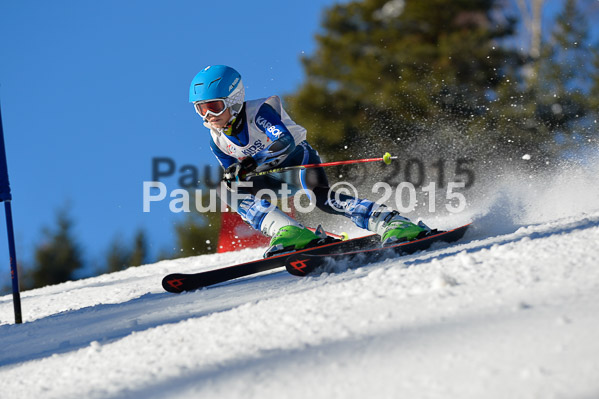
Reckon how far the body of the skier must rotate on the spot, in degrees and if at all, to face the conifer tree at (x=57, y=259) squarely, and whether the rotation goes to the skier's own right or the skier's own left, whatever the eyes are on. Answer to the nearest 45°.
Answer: approximately 90° to the skier's own right

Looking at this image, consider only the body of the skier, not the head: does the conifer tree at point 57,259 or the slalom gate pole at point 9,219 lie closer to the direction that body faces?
the slalom gate pole

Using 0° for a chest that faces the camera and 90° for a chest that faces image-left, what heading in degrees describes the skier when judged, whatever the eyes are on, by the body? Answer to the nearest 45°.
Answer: approximately 45°

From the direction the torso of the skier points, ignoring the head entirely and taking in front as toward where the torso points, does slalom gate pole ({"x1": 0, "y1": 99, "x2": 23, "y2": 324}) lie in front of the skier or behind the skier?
in front
